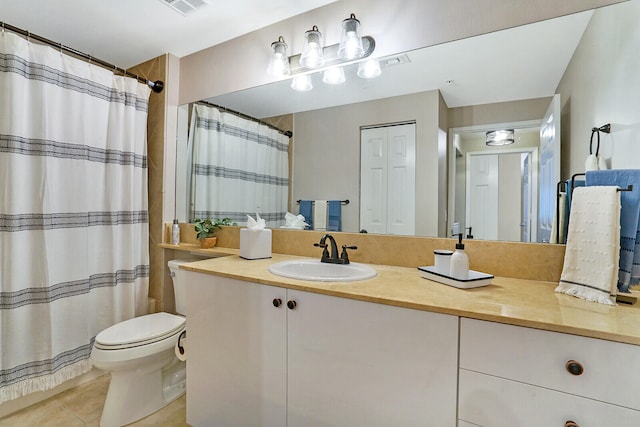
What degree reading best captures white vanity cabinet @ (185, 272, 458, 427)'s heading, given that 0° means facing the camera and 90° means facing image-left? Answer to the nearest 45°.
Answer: approximately 45°

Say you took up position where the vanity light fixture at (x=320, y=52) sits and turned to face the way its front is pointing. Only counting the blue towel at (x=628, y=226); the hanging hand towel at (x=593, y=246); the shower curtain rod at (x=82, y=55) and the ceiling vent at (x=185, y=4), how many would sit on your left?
2

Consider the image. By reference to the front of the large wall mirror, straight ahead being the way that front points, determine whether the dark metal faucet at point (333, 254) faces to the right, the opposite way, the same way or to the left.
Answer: the same way

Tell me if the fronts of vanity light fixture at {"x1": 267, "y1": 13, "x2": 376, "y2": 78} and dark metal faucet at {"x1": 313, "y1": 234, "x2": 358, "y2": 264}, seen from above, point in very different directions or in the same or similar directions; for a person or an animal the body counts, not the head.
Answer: same or similar directions

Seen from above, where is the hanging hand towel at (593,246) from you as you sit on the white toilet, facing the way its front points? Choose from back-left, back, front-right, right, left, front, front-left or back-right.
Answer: left

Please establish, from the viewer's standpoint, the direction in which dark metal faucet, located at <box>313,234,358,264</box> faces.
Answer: facing the viewer and to the left of the viewer

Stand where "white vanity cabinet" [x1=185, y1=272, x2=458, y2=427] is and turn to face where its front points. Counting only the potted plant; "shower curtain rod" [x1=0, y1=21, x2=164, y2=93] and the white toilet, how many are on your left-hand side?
0

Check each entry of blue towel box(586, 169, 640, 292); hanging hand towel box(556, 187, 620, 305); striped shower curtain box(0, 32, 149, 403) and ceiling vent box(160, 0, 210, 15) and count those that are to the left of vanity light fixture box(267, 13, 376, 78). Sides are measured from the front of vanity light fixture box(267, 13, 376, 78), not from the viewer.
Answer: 2

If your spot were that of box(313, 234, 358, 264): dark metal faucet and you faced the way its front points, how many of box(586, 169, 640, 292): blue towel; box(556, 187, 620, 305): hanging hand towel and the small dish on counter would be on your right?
0

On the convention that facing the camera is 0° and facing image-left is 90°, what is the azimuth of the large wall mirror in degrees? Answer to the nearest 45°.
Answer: approximately 45°

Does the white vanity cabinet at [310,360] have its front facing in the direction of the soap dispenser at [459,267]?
no

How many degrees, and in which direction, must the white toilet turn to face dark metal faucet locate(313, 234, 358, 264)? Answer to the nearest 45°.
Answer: approximately 90° to its left

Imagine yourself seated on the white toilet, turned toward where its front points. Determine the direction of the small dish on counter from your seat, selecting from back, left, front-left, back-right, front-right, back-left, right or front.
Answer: left

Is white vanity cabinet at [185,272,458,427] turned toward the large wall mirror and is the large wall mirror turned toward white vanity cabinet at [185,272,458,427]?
no

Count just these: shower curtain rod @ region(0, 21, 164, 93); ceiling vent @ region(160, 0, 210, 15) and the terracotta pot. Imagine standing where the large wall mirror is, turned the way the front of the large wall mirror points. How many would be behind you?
0
